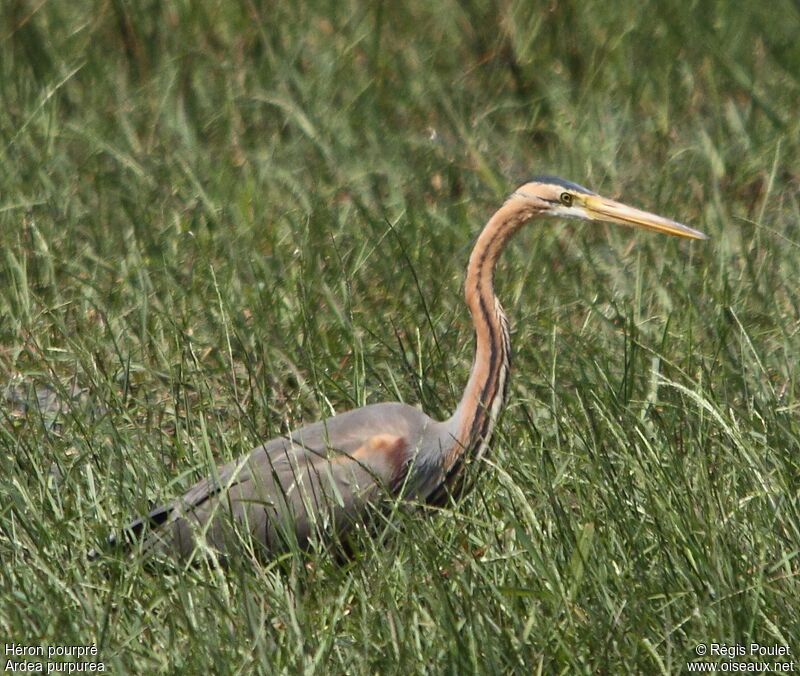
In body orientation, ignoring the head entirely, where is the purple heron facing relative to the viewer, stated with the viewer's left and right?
facing to the right of the viewer
